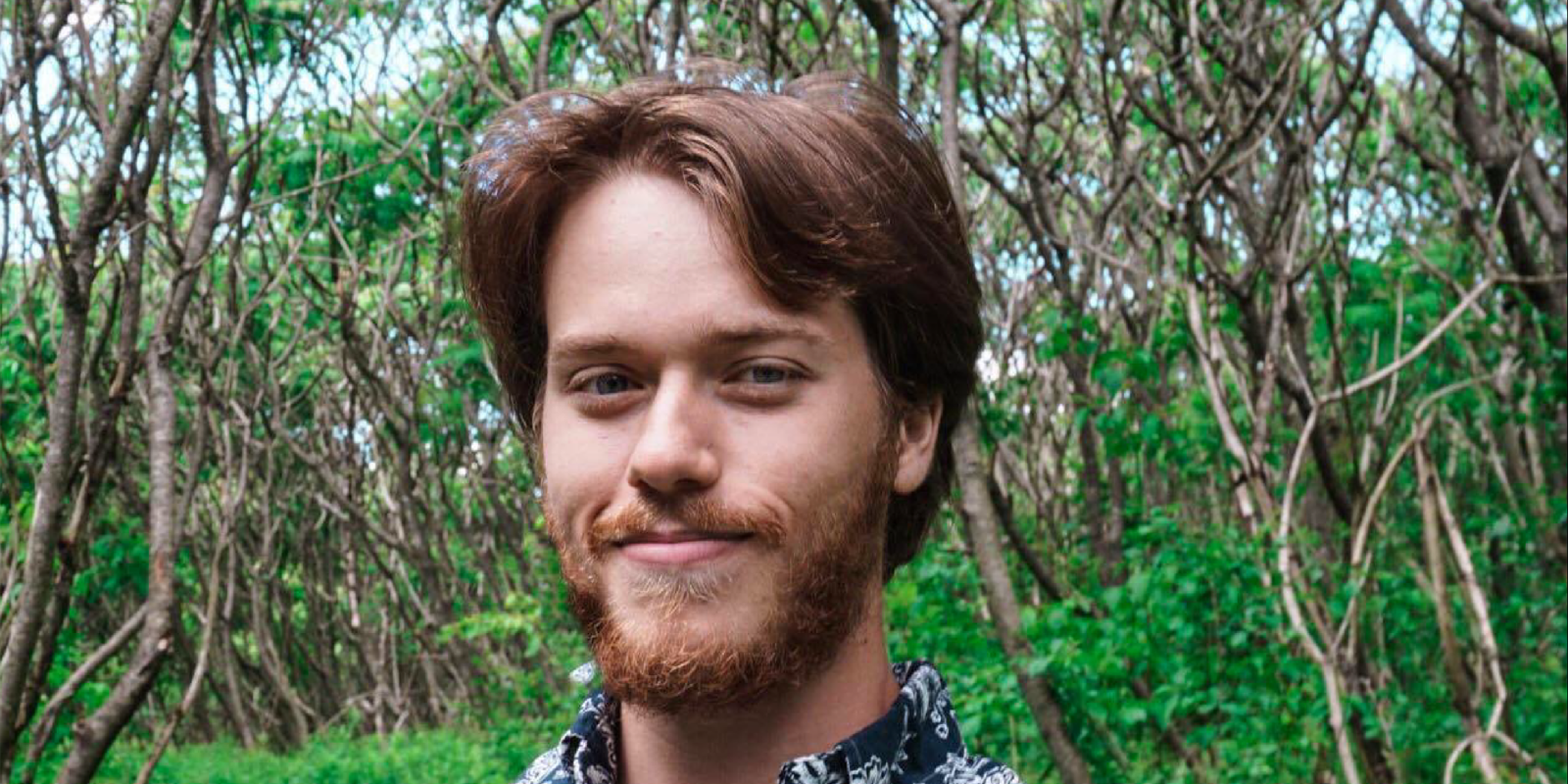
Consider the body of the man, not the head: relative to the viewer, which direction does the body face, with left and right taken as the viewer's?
facing the viewer and to the left of the viewer
